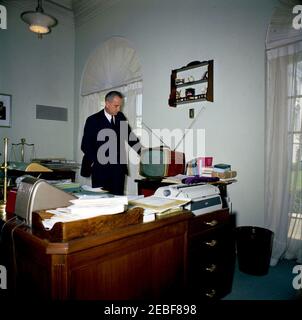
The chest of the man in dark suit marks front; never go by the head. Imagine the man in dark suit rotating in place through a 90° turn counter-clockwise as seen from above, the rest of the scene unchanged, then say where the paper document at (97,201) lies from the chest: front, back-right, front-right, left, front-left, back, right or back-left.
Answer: back-right

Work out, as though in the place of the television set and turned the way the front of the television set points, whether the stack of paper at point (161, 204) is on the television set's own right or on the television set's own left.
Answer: on the television set's own left

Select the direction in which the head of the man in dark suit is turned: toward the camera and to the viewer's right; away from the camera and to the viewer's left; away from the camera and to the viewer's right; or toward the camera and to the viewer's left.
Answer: toward the camera and to the viewer's right

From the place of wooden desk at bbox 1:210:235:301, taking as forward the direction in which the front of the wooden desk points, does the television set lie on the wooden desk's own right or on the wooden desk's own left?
on the wooden desk's own left

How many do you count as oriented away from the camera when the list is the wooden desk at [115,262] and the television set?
0

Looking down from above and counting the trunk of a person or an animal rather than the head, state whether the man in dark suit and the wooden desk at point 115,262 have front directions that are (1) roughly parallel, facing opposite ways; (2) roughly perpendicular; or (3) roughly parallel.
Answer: roughly parallel

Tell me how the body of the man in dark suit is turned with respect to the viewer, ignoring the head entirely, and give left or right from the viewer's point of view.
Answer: facing the viewer and to the right of the viewer

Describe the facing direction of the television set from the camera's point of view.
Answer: facing the viewer and to the left of the viewer

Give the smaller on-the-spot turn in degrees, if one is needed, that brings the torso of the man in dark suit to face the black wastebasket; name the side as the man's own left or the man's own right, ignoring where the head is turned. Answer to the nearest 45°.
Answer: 0° — they already face it

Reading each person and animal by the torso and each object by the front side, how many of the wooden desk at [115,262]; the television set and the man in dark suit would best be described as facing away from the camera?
0
